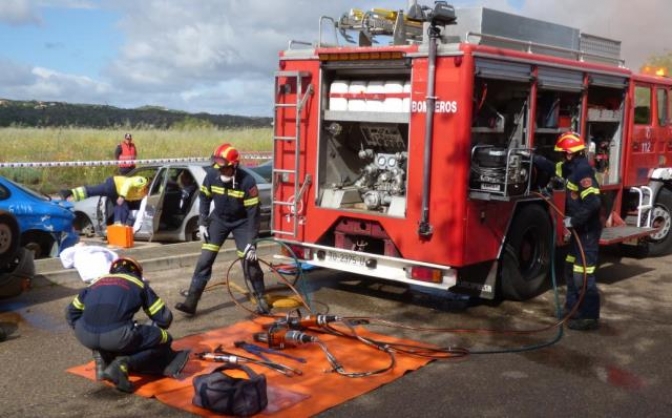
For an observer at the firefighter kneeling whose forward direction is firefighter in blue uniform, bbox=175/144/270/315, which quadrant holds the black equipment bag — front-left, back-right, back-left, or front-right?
back-right

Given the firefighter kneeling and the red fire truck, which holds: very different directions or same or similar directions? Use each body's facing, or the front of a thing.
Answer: same or similar directions

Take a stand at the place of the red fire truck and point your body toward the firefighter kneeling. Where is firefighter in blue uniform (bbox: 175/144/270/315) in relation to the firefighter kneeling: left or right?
right

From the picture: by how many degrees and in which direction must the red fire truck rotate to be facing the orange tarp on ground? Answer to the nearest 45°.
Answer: approximately 135° to its right

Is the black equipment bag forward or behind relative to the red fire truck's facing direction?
behind

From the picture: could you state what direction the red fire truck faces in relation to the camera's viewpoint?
facing away from the viewer and to the right of the viewer

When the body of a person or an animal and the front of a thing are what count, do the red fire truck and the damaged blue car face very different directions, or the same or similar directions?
very different directions

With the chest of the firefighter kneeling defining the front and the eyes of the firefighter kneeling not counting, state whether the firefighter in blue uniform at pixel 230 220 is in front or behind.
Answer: in front

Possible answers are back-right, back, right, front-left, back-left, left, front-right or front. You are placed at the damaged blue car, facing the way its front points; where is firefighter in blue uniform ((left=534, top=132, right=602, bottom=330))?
back-left

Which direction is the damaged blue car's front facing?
to the viewer's left

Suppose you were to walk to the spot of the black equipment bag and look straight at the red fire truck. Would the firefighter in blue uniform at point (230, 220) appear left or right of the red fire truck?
left
